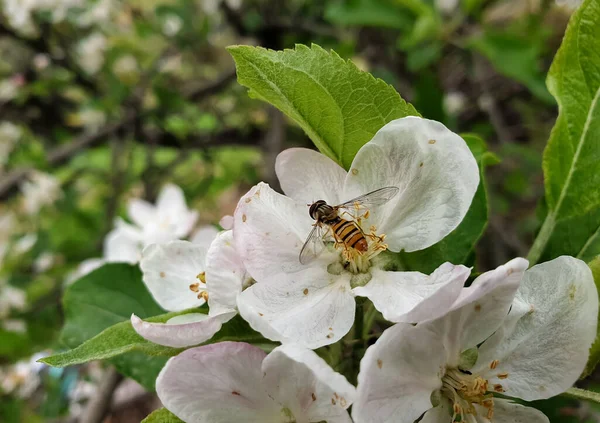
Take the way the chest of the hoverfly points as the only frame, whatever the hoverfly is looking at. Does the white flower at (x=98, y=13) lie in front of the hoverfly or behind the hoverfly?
in front

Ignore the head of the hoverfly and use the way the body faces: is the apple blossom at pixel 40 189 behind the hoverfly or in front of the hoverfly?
in front

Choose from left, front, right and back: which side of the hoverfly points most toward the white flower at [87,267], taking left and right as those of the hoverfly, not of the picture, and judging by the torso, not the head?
front

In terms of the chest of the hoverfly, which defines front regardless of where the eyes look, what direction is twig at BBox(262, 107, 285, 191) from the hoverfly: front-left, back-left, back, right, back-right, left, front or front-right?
front-right

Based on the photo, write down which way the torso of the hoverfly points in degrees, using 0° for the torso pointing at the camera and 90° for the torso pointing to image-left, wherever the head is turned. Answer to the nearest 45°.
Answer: approximately 135°

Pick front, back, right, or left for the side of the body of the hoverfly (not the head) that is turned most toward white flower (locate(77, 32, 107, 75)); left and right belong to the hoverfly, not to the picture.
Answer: front

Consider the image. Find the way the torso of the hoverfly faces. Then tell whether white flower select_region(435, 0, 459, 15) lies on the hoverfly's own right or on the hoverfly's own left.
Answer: on the hoverfly's own right
